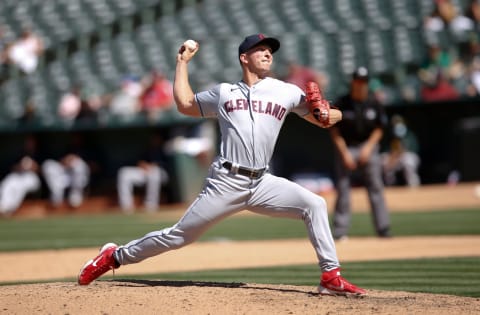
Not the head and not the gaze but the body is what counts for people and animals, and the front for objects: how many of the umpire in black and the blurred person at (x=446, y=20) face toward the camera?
2

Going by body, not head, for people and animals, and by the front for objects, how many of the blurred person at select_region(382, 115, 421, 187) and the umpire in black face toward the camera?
2

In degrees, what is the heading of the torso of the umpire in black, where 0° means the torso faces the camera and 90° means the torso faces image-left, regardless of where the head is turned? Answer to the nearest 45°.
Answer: approximately 0°

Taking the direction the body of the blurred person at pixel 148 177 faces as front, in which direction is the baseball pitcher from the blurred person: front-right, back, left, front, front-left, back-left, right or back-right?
front-left

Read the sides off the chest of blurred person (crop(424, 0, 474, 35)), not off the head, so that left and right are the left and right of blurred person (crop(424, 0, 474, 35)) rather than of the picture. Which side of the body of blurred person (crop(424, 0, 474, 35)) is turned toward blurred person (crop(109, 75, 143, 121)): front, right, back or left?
right

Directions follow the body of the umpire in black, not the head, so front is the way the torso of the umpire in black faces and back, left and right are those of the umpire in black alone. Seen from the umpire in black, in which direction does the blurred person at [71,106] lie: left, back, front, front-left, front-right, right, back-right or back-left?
back-right

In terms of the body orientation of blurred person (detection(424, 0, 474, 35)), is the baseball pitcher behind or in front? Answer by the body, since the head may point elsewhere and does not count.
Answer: in front

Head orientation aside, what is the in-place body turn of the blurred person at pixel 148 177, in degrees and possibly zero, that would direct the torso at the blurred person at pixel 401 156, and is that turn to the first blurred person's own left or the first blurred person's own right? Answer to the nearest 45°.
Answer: approximately 135° to the first blurred person's own left
